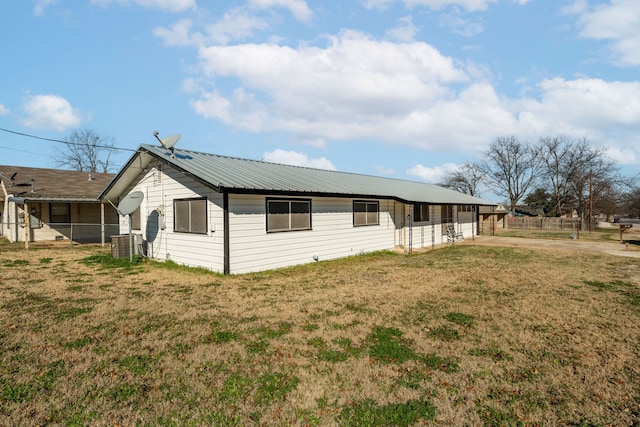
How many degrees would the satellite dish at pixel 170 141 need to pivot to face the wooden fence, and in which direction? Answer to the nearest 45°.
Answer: approximately 180°

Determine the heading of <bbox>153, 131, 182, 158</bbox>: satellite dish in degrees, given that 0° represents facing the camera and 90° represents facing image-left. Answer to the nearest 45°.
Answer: approximately 90°

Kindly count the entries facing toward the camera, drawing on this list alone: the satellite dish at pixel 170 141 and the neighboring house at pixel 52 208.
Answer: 1

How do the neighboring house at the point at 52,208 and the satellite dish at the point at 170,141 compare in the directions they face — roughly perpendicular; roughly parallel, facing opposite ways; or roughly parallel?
roughly perpendicular
